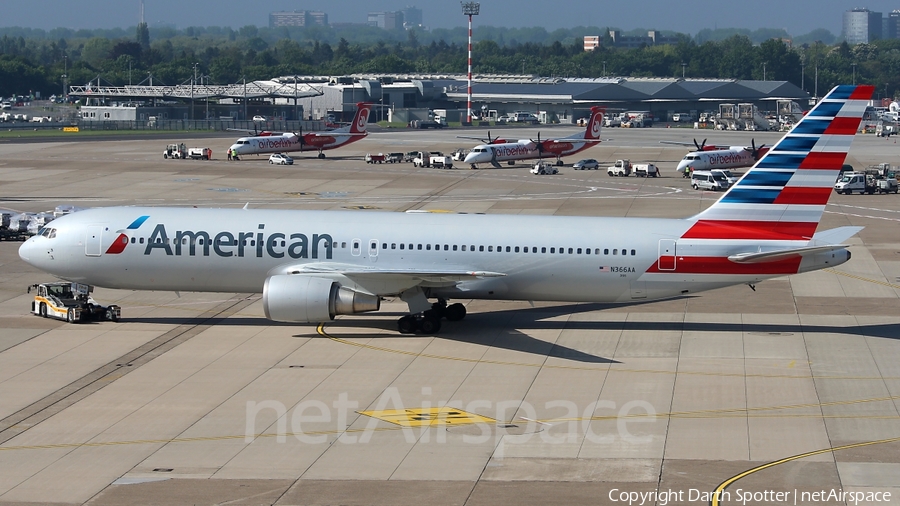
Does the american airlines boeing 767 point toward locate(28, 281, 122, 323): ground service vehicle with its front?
yes

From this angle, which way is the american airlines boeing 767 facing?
to the viewer's left
